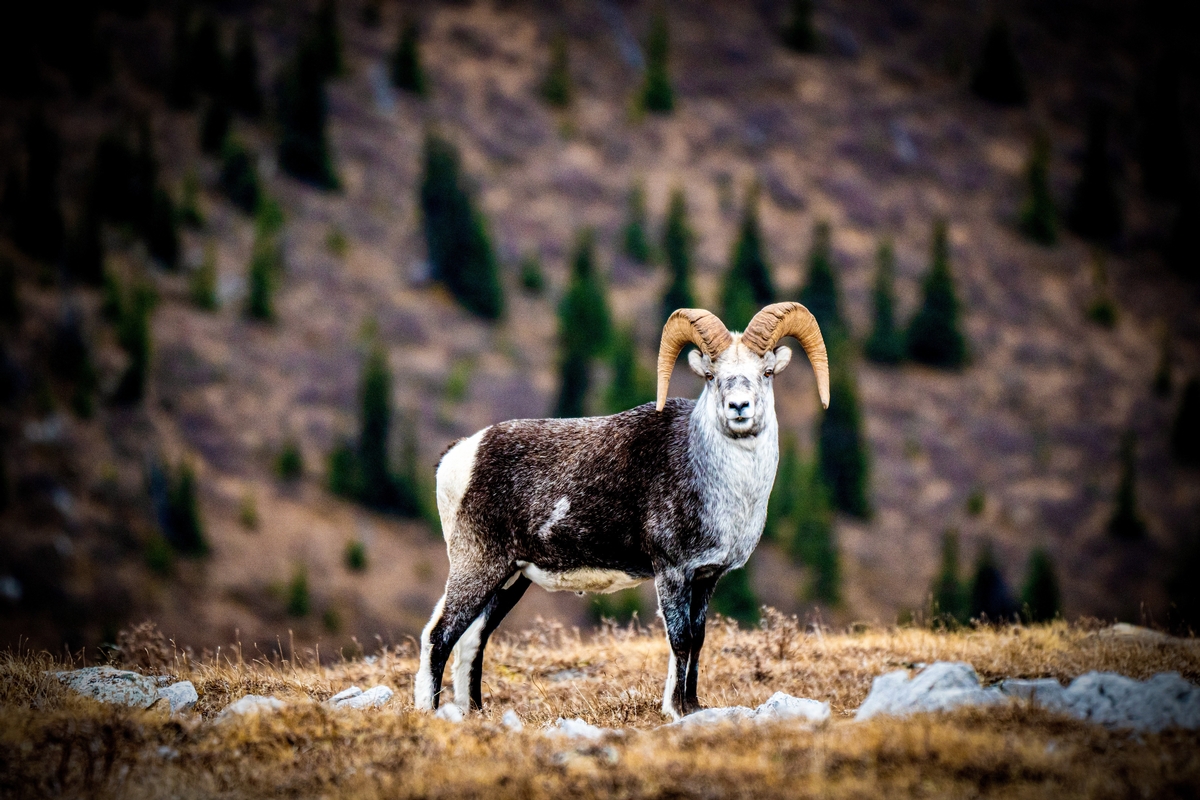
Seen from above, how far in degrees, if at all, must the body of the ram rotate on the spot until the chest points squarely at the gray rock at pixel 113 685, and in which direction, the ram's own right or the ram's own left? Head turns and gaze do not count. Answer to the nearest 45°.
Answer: approximately 180°

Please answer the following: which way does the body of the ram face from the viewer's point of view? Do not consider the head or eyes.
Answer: to the viewer's right
